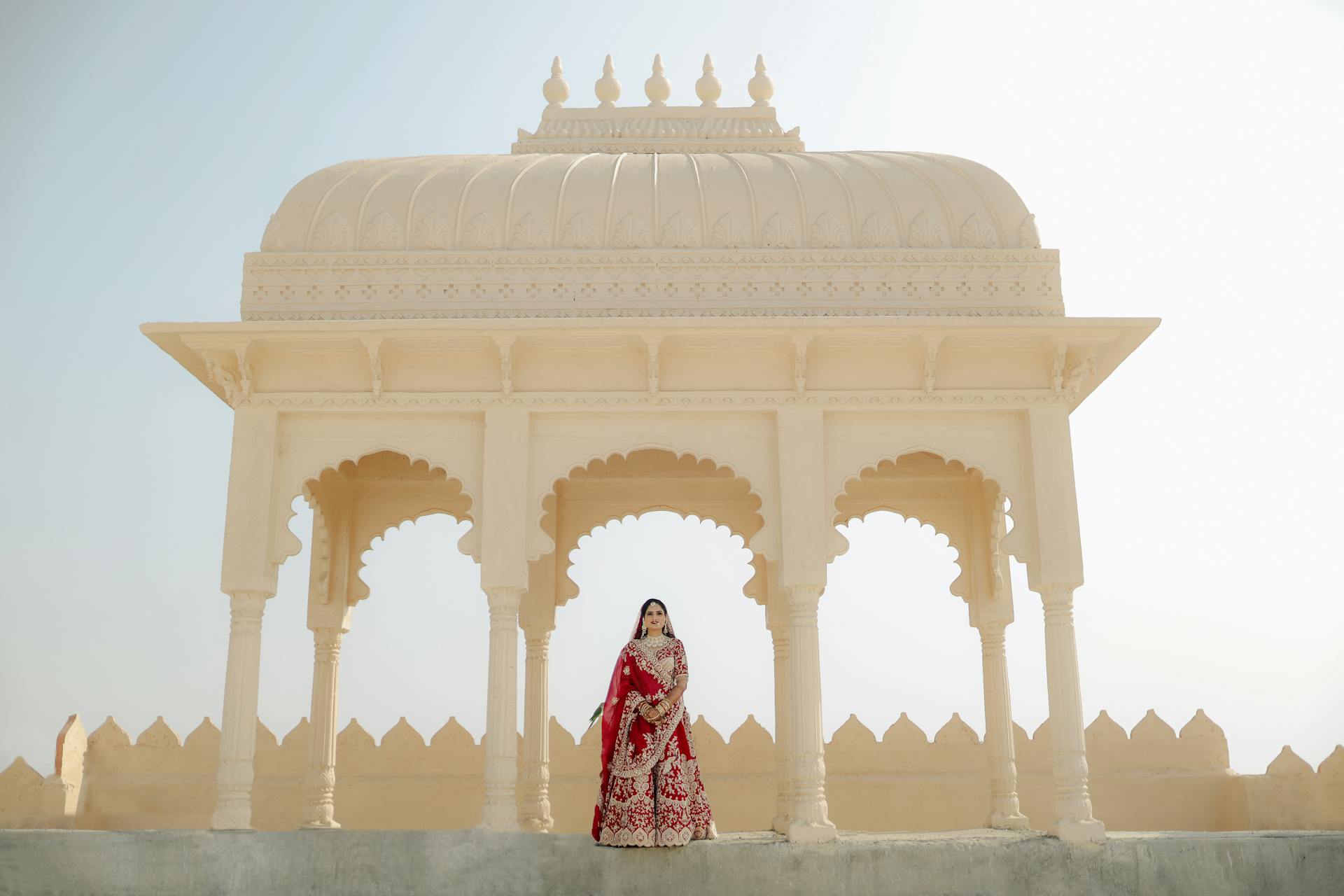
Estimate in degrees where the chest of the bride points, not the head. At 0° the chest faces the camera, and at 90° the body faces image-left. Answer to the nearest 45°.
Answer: approximately 0°

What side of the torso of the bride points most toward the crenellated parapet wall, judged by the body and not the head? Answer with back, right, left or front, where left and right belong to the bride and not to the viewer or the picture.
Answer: back
